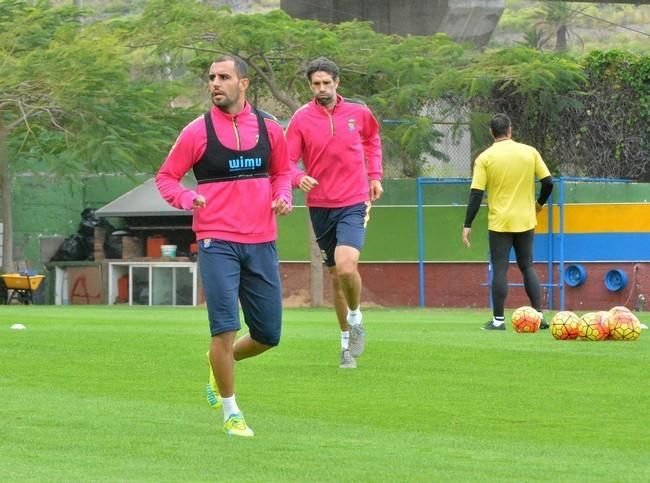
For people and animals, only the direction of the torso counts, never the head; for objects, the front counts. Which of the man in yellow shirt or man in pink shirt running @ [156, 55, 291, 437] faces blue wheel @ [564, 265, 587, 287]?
the man in yellow shirt

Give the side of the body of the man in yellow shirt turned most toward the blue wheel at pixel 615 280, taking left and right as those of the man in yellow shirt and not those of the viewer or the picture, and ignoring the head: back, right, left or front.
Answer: front

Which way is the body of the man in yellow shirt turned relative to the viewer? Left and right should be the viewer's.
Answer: facing away from the viewer

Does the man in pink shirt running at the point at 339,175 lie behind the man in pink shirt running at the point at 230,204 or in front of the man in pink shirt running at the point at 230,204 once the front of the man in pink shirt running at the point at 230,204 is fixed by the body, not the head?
behind

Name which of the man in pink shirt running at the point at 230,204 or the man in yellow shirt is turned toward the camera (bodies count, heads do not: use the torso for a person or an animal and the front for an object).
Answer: the man in pink shirt running

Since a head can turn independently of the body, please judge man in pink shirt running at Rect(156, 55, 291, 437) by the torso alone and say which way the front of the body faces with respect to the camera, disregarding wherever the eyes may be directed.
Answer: toward the camera

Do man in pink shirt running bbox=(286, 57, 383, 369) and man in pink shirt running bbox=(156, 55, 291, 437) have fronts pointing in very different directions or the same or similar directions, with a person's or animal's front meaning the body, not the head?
same or similar directions

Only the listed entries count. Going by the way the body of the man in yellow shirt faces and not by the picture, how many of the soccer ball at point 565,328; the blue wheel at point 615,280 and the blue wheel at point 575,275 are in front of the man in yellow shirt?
2

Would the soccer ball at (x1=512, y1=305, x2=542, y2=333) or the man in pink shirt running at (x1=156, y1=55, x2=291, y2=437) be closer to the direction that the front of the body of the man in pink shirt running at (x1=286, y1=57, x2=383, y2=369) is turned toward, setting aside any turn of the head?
the man in pink shirt running

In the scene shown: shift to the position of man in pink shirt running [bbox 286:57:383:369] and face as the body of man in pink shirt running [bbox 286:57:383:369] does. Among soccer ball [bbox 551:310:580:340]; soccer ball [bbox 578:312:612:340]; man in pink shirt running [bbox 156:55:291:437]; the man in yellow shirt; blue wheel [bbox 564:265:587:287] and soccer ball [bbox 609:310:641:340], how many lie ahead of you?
1

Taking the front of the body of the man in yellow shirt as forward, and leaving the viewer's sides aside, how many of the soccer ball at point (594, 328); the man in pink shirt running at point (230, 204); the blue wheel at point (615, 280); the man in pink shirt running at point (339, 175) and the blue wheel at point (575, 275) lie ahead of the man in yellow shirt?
2

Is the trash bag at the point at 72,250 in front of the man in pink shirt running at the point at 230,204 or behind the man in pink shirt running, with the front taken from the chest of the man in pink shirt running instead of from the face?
behind

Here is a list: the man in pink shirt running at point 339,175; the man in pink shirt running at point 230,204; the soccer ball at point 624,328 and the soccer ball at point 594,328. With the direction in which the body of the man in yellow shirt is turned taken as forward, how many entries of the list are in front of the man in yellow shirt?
0

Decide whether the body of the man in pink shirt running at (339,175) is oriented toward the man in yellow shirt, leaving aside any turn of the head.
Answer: no

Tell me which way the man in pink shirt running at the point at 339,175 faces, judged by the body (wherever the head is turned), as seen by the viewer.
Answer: toward the camera

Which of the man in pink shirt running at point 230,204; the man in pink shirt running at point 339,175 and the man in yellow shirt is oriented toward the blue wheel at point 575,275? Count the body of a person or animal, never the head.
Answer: the man in yellow shirt

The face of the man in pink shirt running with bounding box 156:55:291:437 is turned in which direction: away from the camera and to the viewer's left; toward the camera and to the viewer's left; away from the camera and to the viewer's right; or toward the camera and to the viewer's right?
toward the camera and to the viewer's left

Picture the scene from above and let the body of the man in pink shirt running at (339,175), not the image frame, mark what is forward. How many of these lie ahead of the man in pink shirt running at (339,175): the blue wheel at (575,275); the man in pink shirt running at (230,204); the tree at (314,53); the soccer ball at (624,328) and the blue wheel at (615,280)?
1

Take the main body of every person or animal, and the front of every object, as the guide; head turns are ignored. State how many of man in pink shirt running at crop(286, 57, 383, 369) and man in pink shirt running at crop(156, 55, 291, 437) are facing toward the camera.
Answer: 2
